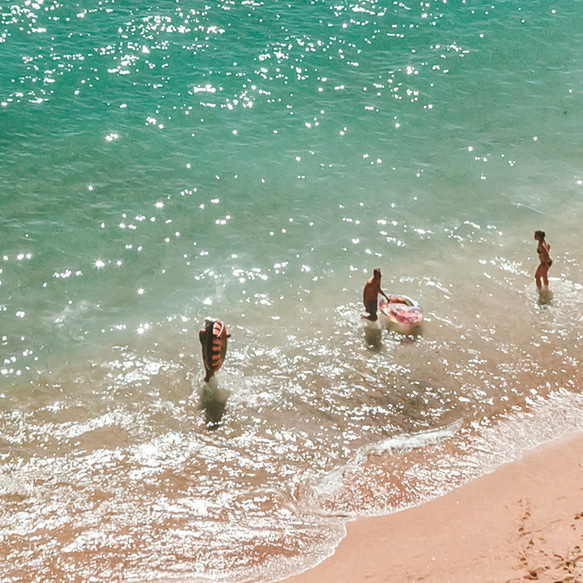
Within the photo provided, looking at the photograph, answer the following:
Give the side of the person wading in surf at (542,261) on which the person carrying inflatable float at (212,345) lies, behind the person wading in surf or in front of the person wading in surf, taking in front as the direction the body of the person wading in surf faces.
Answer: in front

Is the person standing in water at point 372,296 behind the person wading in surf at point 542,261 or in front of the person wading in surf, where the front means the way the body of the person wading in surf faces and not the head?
in front

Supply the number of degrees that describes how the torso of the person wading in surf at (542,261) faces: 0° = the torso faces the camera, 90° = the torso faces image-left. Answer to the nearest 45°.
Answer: approximately 45°
